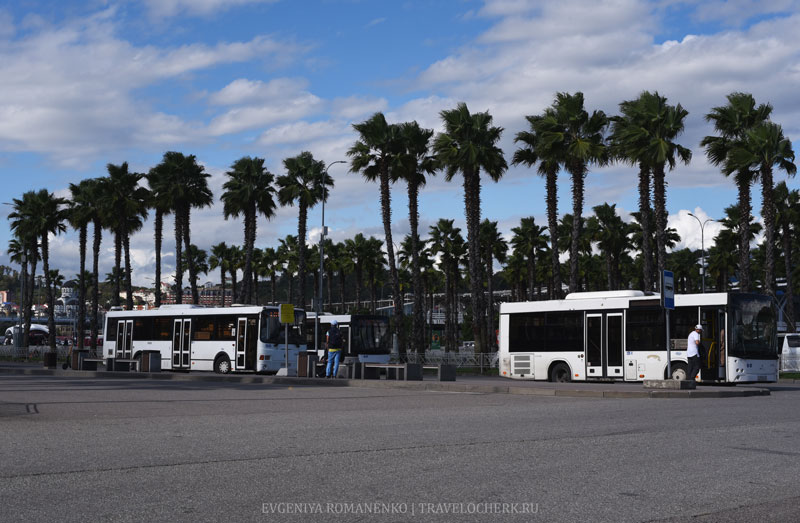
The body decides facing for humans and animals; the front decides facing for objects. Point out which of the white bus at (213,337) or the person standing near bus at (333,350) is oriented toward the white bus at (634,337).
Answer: the white bus at (213,337)

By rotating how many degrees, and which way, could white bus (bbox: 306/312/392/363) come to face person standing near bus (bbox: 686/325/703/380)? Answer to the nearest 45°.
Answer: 0° — it already faces them

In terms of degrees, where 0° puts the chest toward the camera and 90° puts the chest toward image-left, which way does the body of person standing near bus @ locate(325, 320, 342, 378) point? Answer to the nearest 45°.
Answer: approximately 180°

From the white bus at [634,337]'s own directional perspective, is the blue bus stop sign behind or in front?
in front

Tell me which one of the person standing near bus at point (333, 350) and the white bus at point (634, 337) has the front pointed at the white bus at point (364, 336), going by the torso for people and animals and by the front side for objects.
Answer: the person standing near bus

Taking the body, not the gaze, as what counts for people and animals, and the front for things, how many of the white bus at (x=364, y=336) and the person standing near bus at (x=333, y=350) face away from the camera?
1

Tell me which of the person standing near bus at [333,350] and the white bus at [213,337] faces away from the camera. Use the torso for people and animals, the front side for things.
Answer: the person standing near bus

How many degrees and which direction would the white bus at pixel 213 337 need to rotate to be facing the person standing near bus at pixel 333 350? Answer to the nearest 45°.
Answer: approximately 45° to its right

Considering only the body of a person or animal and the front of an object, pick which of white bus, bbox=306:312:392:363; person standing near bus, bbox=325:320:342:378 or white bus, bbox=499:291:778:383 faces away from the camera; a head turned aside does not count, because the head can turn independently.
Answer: the person standing near bus

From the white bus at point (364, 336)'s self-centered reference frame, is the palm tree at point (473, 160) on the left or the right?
on its left

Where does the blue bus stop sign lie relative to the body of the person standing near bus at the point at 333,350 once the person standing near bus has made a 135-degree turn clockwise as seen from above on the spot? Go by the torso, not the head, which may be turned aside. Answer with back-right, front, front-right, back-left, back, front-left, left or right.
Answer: front
